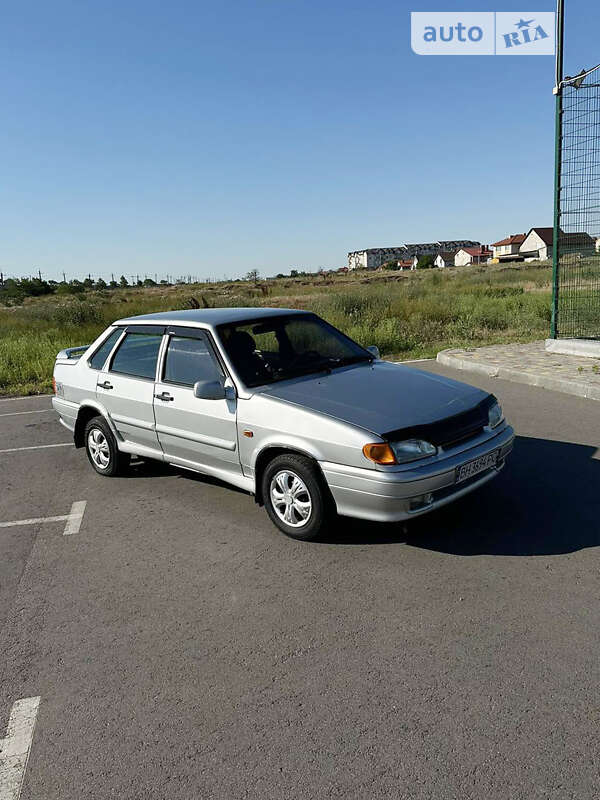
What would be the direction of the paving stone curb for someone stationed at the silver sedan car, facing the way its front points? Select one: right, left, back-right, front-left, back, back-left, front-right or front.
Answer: left

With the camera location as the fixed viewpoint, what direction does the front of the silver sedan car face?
facing the viewer and to the right of the viewer
